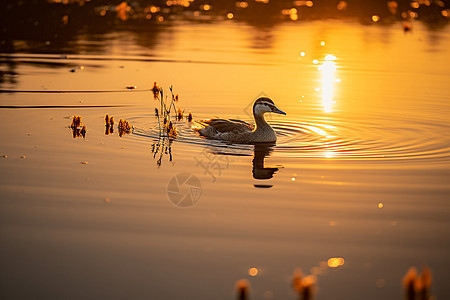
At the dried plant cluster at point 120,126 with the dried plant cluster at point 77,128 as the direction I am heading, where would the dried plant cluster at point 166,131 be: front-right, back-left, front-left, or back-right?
back-left

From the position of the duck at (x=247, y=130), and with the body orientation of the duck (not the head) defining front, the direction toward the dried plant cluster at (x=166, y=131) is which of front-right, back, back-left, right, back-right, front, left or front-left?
back

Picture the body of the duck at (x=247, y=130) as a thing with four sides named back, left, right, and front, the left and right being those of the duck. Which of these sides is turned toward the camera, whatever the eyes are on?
right

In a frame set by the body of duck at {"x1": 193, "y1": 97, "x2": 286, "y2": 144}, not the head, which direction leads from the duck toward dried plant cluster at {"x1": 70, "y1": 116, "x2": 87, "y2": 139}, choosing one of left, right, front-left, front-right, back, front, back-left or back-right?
back

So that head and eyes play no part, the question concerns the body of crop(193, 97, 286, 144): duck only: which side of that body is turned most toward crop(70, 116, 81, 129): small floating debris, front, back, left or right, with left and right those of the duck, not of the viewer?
back

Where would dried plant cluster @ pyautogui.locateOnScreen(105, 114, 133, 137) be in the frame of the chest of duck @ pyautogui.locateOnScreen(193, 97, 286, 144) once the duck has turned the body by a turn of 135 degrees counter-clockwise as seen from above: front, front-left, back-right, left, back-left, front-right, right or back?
front-left
